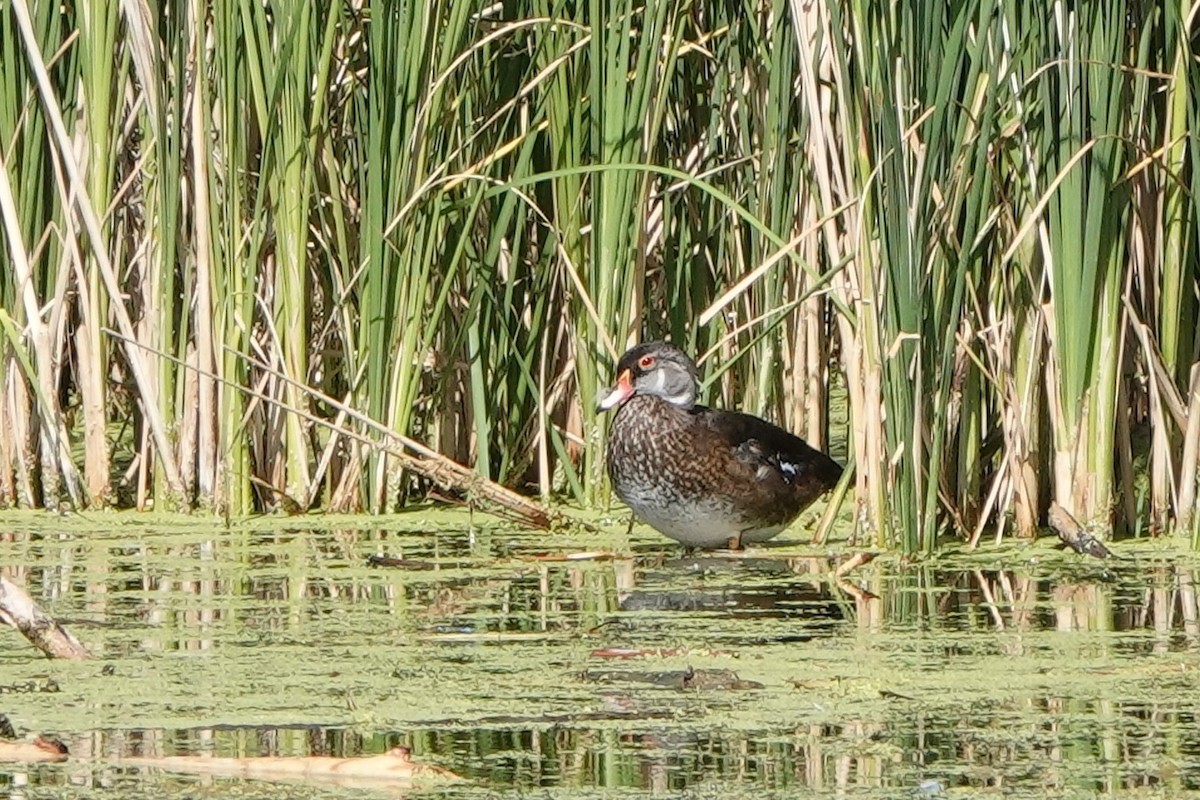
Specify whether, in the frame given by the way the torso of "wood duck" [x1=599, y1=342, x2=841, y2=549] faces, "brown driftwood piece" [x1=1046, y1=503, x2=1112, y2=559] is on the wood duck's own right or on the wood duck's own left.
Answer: on the wood duck's own left

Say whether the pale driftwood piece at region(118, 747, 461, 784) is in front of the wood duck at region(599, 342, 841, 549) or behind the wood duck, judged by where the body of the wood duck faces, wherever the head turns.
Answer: in front

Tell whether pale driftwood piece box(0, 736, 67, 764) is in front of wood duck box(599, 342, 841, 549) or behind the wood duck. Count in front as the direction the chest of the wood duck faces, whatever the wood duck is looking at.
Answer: in front

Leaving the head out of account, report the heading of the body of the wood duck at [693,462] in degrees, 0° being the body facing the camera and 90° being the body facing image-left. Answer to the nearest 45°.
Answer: approximately 45°
